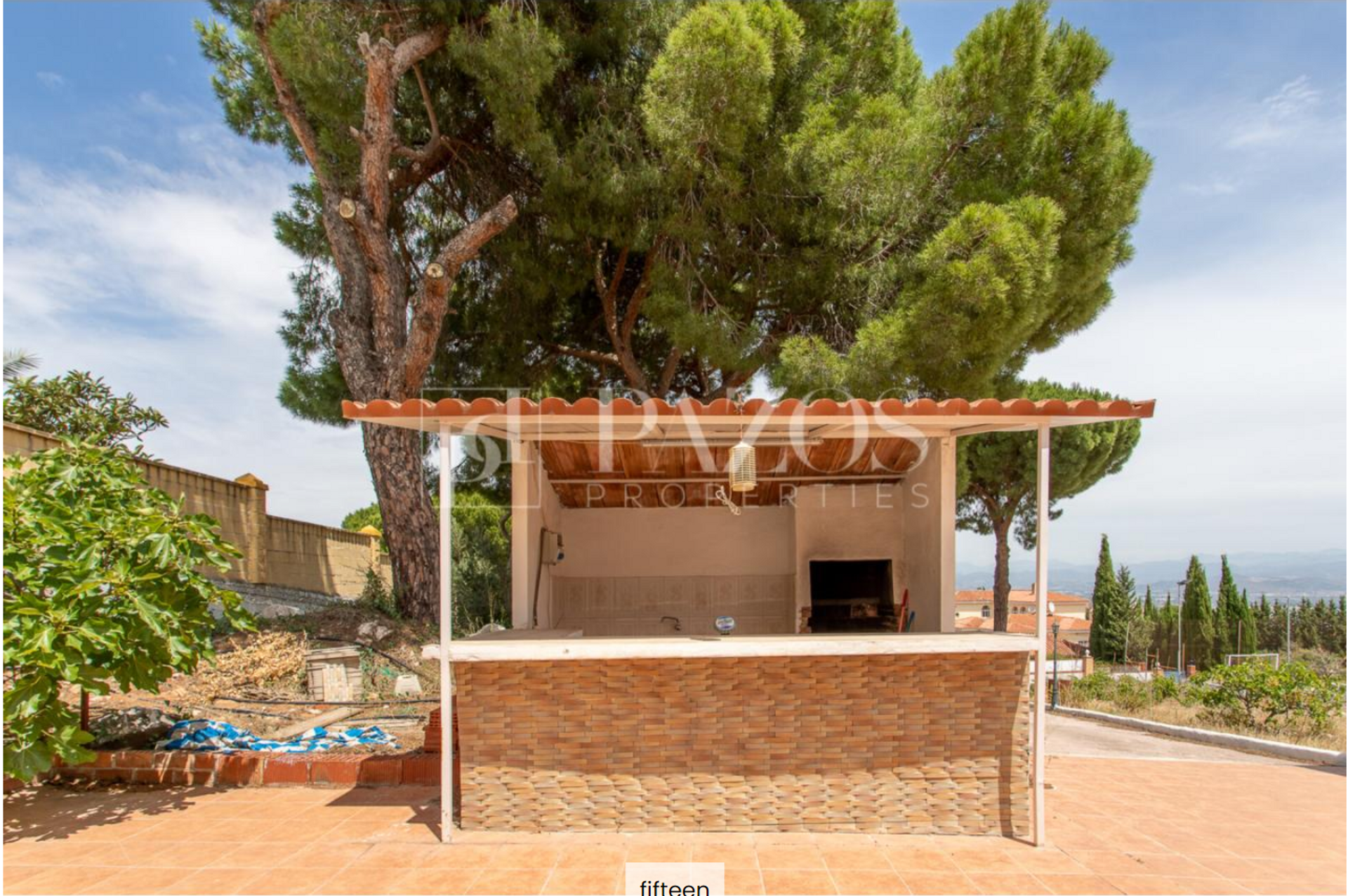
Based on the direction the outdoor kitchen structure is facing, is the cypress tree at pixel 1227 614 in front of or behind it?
behind

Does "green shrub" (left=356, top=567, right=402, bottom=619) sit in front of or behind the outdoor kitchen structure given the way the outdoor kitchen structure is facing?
behind

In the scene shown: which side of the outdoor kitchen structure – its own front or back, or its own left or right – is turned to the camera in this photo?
front

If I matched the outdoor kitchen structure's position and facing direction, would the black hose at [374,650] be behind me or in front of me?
behind

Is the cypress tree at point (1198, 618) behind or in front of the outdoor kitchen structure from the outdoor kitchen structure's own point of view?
behind

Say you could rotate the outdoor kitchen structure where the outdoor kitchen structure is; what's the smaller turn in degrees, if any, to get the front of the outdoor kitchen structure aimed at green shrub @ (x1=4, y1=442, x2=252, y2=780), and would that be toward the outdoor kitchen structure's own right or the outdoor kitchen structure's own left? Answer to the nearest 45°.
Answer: approximately 90° to the outdoor kitchen structure's own right

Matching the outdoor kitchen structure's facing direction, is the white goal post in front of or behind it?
behind
